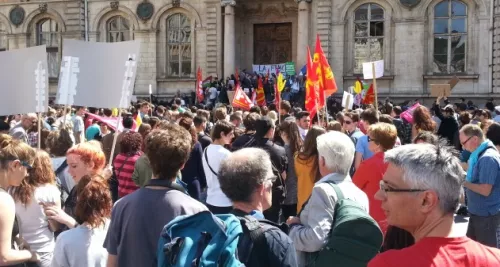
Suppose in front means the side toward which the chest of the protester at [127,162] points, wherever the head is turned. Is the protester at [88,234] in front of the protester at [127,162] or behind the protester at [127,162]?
behind

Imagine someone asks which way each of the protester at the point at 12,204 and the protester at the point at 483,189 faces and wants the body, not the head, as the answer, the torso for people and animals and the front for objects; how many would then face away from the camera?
0

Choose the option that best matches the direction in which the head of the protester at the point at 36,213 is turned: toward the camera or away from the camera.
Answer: away from the camera

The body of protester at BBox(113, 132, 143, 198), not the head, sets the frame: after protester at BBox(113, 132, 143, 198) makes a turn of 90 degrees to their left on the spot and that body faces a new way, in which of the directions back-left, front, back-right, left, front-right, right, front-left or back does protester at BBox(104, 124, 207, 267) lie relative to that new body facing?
left

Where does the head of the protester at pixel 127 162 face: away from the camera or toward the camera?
away from the camera

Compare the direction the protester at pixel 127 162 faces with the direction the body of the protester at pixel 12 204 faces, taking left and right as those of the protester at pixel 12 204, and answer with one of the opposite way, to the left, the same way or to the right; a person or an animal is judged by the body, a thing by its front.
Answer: to the left

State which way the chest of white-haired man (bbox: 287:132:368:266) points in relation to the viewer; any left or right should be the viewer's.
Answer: facing away from the viewer and to the left of the viewer

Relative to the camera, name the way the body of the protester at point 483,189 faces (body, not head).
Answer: to the viewer's left

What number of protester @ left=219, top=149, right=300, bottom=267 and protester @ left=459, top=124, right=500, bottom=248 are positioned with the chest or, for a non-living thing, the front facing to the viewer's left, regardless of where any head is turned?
1

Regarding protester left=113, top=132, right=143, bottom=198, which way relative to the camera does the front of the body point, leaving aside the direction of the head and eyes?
away from the camera

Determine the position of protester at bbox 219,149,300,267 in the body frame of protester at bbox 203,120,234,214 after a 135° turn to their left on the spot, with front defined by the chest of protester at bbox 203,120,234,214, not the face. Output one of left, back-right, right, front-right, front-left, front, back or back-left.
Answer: left

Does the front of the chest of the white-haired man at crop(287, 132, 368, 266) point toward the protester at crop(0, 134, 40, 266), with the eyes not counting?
no

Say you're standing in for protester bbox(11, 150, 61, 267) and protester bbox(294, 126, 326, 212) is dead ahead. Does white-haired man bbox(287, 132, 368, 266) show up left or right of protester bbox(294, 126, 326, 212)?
right

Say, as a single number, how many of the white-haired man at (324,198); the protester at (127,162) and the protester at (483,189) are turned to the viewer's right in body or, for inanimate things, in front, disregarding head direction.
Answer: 0

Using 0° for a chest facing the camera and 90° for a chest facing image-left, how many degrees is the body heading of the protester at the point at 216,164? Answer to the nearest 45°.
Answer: approximately 225°
